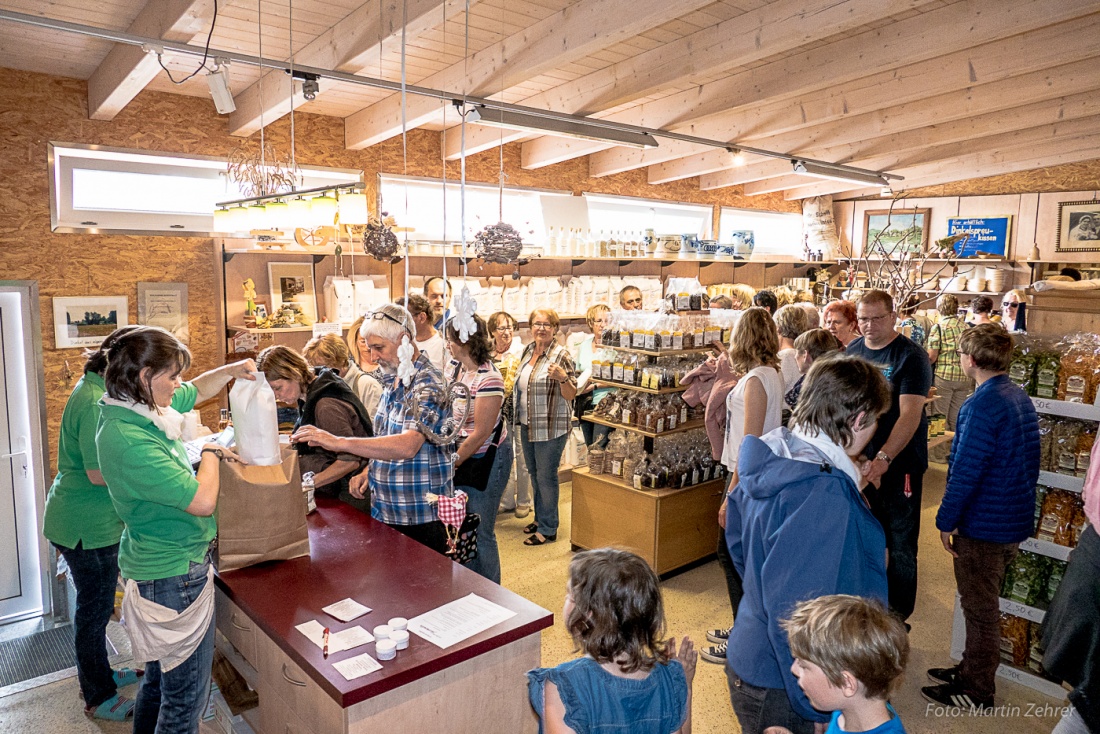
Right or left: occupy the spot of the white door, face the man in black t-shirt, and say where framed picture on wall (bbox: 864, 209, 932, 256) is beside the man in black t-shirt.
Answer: left

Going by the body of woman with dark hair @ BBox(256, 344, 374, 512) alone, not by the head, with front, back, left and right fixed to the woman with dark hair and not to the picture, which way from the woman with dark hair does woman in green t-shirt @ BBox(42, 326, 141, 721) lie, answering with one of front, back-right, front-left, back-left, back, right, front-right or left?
front

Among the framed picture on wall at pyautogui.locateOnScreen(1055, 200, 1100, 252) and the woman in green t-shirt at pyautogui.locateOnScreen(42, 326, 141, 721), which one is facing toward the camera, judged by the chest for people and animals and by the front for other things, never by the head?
the framed picture on wall

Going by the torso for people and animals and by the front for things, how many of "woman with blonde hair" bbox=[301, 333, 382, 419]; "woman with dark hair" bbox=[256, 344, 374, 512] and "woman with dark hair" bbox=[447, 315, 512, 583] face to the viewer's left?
3

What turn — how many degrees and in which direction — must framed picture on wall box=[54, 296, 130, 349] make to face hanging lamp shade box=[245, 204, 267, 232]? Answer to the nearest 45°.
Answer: approximately 45° to its left

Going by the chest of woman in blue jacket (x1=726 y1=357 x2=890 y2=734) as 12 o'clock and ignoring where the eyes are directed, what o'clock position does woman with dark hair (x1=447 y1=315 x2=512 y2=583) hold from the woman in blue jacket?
The woman with dark hair is roughly at 9 o'clock from the woman in blue jacket.

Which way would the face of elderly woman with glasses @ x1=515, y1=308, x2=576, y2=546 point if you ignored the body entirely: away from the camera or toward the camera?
toward the camera

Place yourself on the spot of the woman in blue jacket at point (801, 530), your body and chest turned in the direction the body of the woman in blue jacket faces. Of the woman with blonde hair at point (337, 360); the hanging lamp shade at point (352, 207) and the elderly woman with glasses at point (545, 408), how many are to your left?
3

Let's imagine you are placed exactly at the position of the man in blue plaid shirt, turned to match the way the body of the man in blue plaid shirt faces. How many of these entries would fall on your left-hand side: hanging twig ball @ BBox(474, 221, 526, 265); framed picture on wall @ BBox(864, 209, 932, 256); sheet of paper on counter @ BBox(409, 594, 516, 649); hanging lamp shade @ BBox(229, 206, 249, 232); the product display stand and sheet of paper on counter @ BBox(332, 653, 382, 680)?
2

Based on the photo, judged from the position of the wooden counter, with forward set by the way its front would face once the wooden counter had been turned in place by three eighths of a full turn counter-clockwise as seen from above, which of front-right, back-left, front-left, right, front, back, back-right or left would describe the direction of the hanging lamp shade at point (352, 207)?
left

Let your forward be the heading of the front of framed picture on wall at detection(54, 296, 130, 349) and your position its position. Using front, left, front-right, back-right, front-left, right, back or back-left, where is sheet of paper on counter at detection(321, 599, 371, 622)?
front

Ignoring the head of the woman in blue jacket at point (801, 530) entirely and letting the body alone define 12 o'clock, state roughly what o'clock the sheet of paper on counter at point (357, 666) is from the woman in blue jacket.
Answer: The sheet of paper on counter is roughly at 7 o'clock from the woman in blue jacket.

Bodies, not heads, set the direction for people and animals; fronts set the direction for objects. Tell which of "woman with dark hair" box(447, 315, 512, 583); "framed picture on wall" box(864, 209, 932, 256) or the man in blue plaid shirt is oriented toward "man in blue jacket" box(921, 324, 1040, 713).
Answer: the framed picture on wall

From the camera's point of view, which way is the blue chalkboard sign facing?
toward the camera

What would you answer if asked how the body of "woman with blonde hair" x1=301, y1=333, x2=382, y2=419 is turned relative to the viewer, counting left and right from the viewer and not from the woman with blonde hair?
facing to the left of the viewer

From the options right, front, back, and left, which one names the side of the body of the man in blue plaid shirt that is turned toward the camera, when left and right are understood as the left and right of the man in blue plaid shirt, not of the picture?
left

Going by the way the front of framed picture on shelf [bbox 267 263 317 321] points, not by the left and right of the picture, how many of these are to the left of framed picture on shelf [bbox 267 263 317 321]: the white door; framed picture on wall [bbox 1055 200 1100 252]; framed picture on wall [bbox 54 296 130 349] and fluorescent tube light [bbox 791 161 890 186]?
2
